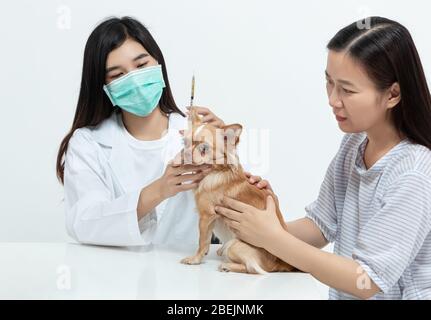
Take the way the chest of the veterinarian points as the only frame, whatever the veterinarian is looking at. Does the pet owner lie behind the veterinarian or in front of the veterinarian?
in front

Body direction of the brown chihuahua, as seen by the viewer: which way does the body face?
to the viewer's left

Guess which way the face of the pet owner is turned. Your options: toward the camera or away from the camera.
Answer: toward the camera

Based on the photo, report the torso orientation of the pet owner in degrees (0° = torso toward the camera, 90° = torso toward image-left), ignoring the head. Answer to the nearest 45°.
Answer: approximately 45°

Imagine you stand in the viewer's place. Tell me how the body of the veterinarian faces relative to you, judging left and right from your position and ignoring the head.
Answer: facing the viewer and to the right of the viewer

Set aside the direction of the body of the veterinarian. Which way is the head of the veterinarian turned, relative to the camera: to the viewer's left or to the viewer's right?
to the viewer's right

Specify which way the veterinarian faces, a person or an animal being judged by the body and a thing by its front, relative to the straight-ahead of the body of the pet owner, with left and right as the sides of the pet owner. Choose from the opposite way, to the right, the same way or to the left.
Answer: to the left

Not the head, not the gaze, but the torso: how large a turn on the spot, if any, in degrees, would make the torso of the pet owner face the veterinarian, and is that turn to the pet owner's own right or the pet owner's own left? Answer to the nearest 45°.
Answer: approximately 90° to the pet owner's own right
